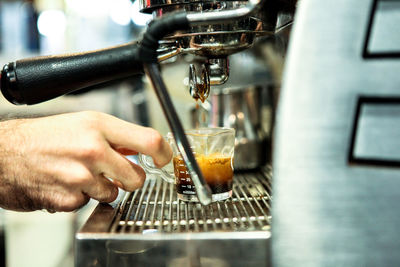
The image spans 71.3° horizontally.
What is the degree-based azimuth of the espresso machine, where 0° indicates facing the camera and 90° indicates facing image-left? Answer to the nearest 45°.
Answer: approximately 90°
